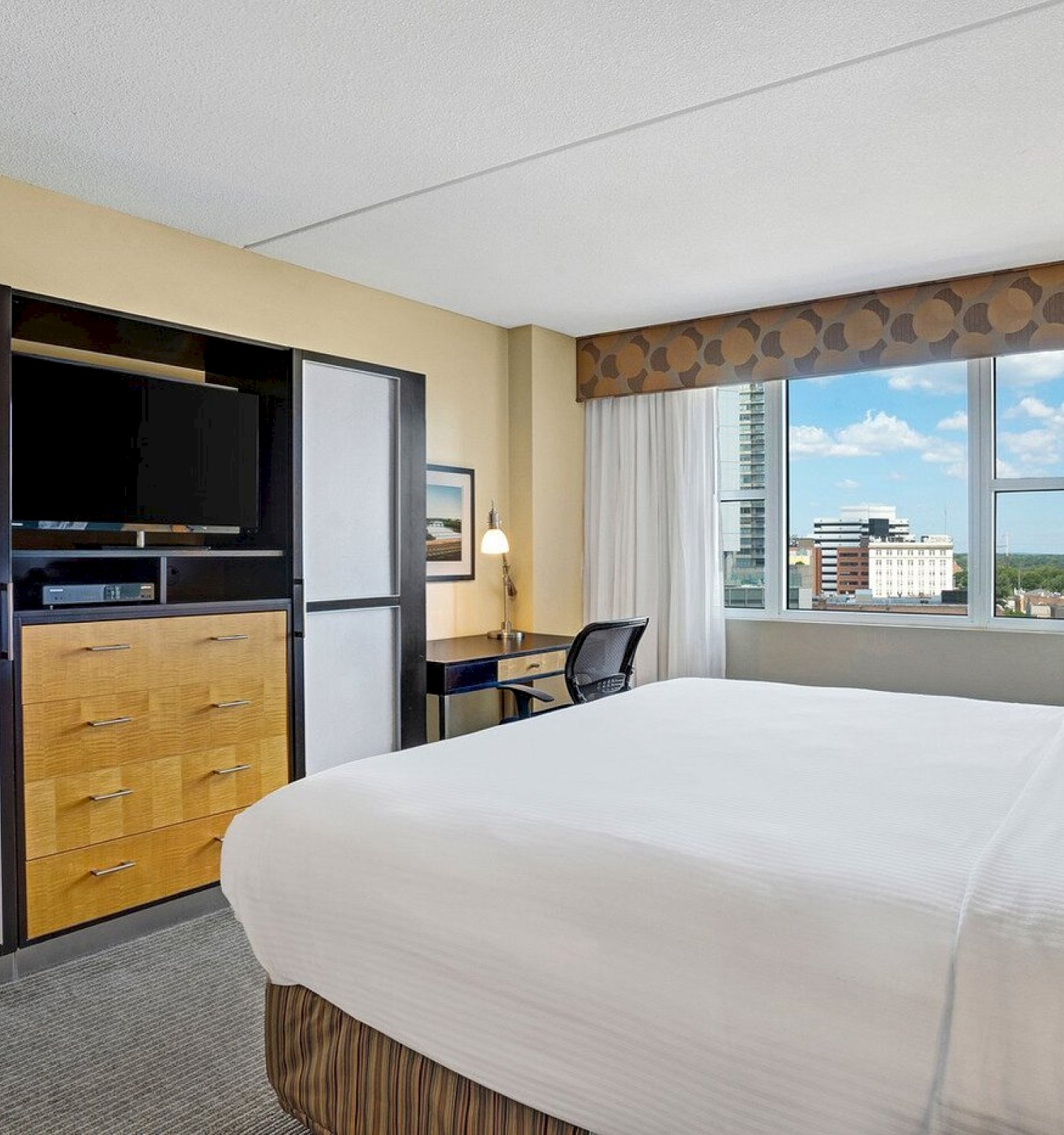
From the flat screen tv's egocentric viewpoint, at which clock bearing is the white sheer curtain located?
The white sheer curtain is roughly at 10 o'clock from the flat screen tv.

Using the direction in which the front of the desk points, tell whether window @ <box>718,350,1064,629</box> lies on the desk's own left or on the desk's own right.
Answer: on the desk's own left

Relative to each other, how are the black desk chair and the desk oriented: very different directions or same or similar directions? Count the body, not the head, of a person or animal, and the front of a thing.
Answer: very different directions

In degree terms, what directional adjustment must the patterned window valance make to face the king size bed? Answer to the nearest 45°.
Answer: approximately 45° to its left

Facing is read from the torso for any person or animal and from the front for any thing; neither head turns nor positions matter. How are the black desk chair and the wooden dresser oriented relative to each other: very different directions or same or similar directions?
very different directions

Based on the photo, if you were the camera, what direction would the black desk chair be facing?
facing away from the viewer and to the left of the viewer
